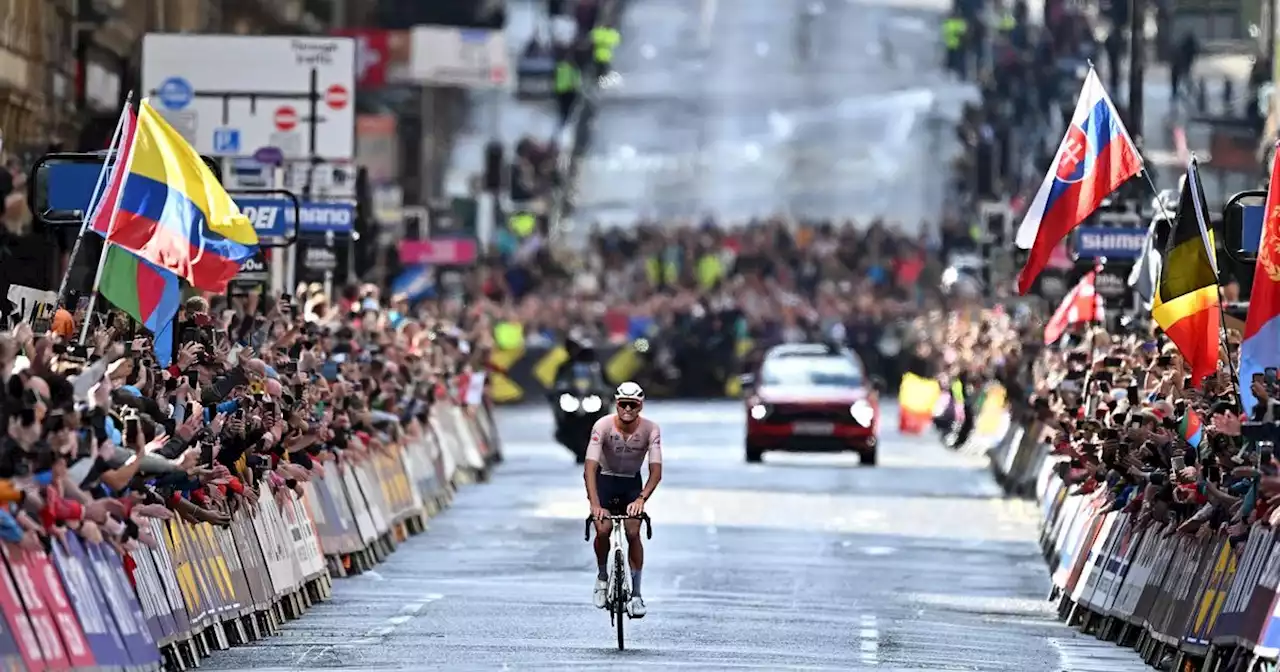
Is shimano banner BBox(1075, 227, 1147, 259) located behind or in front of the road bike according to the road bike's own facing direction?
behind

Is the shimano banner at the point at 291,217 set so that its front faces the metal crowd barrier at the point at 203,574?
yes

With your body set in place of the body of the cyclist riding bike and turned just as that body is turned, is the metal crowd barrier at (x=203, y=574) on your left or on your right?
on your right

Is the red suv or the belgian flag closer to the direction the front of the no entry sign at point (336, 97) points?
the belgian flag

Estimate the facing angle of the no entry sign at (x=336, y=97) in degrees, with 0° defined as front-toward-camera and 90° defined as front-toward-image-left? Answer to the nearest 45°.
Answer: approximately 0°

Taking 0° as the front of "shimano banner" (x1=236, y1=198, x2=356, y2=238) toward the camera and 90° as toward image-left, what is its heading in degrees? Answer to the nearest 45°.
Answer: approximately 0°

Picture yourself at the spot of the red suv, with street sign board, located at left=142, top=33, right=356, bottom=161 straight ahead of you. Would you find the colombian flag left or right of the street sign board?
left
